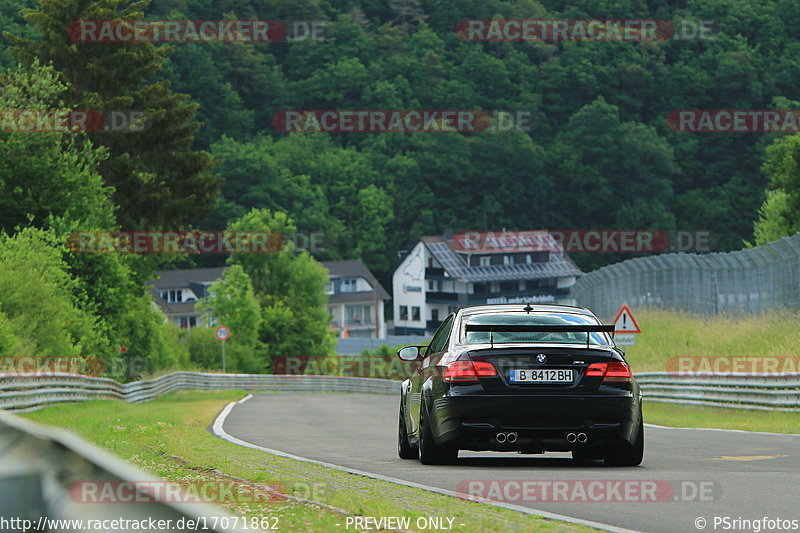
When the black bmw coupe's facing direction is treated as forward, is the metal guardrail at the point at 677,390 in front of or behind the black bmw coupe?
in front

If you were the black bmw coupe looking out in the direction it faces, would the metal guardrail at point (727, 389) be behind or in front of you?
in front

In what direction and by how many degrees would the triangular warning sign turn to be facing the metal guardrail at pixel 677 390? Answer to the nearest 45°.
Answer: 0° — it already faces it

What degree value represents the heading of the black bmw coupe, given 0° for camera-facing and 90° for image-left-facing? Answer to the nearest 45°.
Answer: approximately 180°

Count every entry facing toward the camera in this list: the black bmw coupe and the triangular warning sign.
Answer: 1

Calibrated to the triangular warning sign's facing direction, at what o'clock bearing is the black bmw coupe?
The black bmw coupe is roughly at 12 o'clock from the triangular warning sign.

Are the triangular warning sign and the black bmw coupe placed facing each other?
yes

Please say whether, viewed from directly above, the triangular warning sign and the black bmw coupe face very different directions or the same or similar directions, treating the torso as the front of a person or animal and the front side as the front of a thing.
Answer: very different directions

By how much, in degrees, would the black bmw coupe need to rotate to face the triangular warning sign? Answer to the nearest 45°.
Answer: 0° — it already faces it

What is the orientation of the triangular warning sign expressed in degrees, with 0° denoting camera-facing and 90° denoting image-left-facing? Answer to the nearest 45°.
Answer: approximately 0°

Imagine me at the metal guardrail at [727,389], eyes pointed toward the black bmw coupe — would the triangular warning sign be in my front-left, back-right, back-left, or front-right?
back-right

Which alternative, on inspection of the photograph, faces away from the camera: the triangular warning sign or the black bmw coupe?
the black bmw coupe
